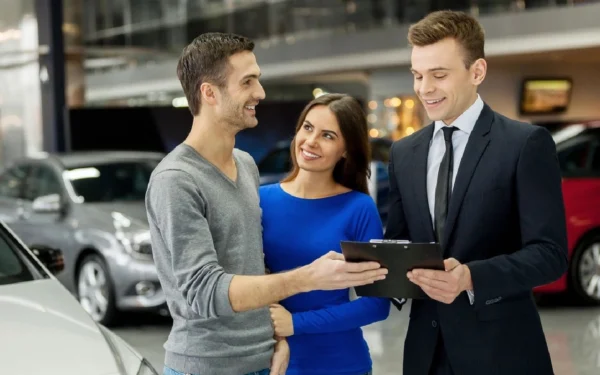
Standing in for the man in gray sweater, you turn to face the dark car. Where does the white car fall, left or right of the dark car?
left

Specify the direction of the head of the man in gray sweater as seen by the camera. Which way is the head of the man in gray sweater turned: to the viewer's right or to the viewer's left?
to the viewer's right

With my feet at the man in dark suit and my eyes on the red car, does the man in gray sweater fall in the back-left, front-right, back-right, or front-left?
back-left

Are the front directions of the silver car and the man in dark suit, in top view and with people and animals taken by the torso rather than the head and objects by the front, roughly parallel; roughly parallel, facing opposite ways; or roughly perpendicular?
roughly perpendicular

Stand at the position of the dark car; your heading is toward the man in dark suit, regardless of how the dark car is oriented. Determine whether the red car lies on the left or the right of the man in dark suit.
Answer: left

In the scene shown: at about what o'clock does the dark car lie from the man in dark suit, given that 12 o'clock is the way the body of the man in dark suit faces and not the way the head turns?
The dark car is roughly at 4 o'clock from the man in dark suit.

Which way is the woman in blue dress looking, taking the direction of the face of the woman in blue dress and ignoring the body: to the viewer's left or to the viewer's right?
to the viewer's left

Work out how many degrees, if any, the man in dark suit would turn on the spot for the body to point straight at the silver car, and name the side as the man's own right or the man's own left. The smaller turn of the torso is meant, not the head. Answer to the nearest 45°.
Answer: approximately 90° to the man's own right

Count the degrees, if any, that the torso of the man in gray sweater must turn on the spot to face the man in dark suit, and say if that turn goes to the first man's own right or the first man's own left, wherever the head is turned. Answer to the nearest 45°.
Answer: approximately 45° to the first man's own left

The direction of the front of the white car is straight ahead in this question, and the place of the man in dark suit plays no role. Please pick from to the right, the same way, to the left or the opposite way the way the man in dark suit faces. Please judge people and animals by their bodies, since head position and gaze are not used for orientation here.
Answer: to the right
